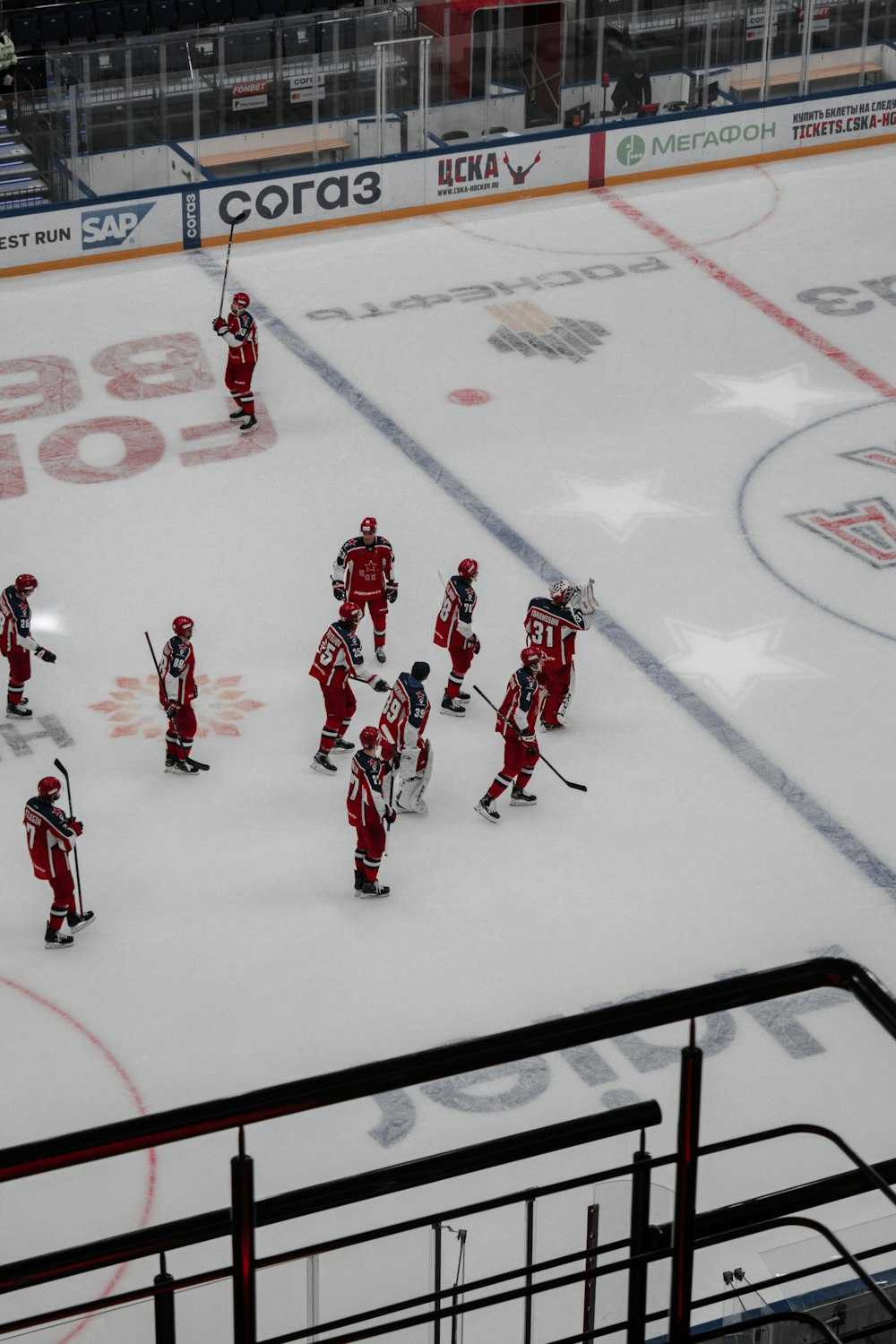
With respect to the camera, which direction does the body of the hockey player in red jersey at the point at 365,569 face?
toward the camera

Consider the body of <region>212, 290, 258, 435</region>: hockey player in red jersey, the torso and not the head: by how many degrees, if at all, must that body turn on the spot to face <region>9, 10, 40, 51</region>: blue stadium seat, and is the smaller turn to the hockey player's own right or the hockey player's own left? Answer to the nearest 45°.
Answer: approximately 90° to the hockey player's own right

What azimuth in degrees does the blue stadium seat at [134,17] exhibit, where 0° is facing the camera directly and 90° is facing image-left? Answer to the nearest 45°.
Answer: approximately 0°

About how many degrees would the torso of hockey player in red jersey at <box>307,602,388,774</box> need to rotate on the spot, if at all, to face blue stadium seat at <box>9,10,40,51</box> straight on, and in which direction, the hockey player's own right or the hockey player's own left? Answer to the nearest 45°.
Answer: approximately 45° to the hockey player's own left

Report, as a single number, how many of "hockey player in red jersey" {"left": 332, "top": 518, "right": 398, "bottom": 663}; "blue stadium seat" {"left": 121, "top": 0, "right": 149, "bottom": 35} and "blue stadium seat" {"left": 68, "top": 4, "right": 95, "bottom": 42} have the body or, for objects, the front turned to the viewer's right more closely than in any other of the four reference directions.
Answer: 0

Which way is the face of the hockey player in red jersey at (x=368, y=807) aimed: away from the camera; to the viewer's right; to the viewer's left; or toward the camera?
away from the camera

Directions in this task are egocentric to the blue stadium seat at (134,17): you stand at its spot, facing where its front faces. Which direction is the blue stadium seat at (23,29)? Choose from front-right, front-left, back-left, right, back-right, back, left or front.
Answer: right

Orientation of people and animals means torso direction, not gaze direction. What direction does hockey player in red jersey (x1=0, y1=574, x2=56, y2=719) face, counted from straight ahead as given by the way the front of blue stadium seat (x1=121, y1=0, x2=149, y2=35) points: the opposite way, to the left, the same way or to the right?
to the left

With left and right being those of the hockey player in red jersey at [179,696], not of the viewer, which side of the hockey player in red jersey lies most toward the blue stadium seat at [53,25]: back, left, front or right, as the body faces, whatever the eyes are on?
left

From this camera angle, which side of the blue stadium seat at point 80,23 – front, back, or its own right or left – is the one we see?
front

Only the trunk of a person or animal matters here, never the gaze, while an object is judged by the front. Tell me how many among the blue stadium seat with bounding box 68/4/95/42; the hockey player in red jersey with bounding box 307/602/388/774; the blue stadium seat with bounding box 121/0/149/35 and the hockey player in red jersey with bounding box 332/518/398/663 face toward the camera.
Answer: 3

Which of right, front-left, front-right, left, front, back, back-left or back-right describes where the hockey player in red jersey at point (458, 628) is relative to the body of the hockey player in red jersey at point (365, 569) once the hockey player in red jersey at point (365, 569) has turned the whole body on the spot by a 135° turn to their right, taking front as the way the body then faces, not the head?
back

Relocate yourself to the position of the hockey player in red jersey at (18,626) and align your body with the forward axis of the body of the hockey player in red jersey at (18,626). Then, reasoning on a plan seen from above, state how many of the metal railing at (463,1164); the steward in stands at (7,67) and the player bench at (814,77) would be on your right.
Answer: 1
